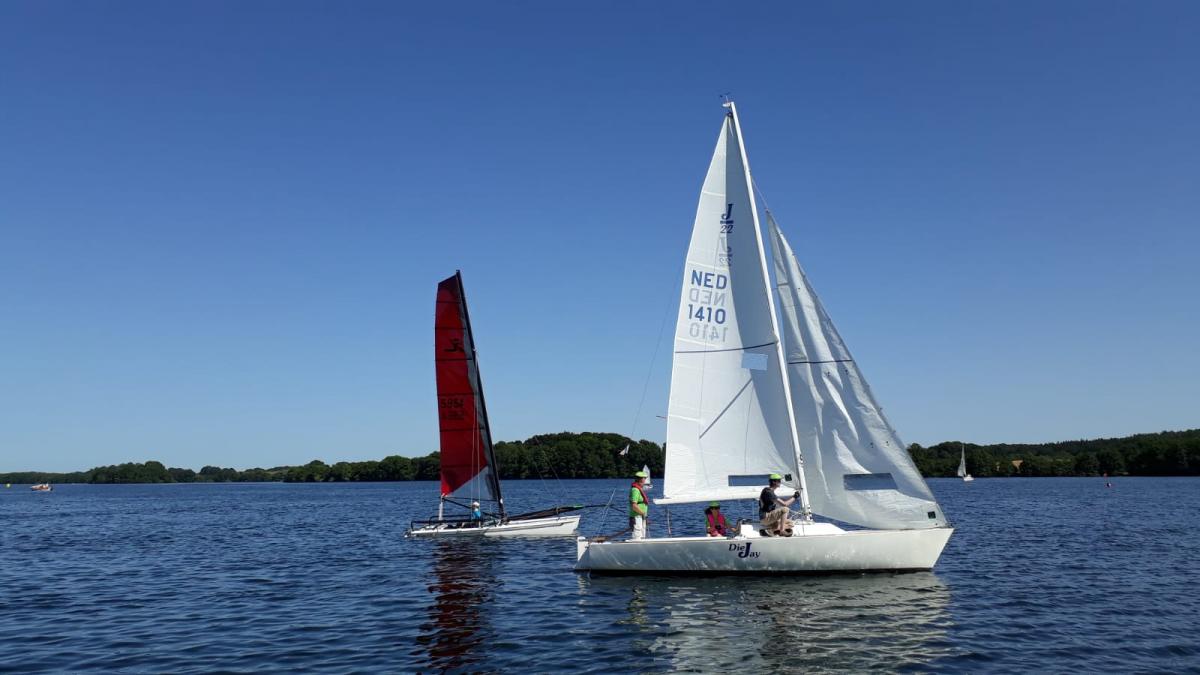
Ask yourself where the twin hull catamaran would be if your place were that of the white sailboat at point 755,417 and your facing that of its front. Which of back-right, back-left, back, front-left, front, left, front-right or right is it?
back-left

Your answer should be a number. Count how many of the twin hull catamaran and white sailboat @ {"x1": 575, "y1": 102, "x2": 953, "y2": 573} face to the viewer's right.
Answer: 2

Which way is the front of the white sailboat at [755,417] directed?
to the viewer's right

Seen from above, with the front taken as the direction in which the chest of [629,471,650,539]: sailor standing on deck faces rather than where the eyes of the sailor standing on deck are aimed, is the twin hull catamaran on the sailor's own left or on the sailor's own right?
on the sailor's own left

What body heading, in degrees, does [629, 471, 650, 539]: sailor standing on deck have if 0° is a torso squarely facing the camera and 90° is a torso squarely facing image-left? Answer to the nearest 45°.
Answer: approximately 270°
